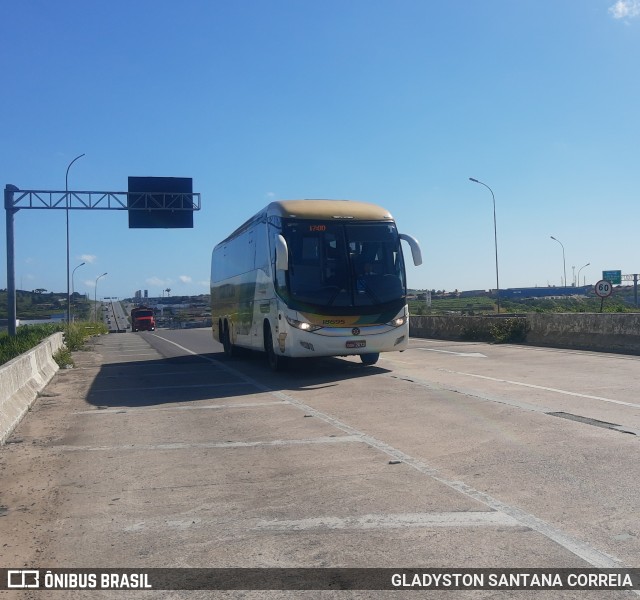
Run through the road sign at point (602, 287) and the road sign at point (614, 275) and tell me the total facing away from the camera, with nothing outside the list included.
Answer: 0

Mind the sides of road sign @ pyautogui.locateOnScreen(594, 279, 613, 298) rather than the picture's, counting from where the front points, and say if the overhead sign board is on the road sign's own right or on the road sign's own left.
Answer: on the road sign's own right

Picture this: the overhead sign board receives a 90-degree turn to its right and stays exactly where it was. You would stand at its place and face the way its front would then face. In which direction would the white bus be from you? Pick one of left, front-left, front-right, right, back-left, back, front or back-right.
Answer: right

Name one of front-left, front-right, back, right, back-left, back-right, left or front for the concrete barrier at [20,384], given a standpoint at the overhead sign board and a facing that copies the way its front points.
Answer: back

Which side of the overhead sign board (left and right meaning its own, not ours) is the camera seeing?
back

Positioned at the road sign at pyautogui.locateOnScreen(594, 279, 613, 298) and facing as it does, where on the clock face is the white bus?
The white bus is roughly at 1 o'clock from the road sign.

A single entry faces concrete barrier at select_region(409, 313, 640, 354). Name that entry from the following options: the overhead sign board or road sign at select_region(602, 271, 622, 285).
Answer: the road sign

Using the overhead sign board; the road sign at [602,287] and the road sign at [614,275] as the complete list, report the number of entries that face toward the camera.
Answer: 2

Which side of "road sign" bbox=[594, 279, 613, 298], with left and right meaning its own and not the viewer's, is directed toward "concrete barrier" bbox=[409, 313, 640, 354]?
front

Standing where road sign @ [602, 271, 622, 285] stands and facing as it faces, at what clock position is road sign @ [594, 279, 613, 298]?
road sign @ [594, 279, 613, 298] is roughly at 12 o'clock from road sign @ [602, 271, 622, 285].

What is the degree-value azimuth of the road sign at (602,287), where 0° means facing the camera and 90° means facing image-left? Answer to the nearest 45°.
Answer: approximately 0°

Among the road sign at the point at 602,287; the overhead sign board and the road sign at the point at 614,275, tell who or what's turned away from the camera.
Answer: the overhead sign board

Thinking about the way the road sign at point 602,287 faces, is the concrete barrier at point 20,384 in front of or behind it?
in front
